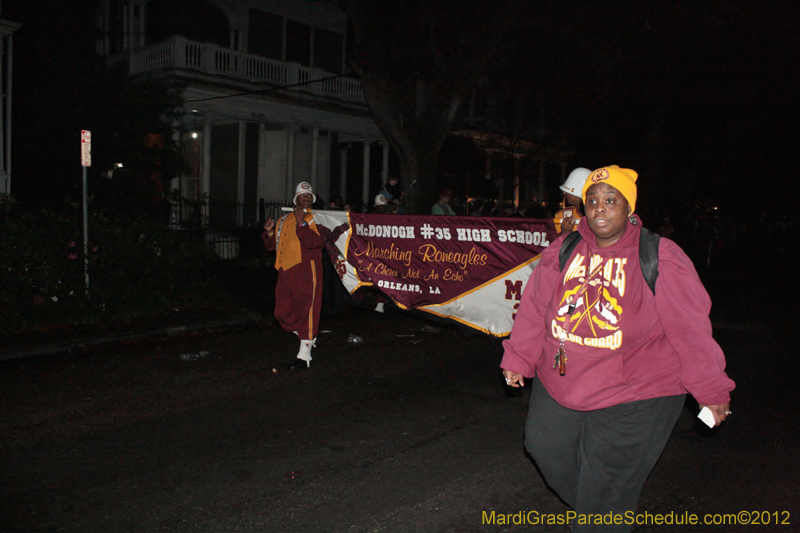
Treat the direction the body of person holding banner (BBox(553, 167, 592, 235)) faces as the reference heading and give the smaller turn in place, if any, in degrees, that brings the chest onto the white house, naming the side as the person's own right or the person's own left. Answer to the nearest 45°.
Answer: approximately 90° to the person's own right

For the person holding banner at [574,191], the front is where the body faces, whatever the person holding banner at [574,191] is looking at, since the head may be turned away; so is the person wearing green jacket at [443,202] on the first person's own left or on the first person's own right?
on the first person's own right

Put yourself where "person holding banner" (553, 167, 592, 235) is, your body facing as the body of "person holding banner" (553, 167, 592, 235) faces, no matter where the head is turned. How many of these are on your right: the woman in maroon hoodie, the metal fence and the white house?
2

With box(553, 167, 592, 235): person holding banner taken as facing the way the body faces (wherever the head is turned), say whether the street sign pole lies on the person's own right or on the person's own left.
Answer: on the person's own right

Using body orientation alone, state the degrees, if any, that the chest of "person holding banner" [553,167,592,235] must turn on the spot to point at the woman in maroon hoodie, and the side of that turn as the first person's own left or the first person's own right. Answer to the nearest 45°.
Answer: approximately 45° to the first person's own left

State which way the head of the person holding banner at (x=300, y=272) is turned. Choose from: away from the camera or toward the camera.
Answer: toward the camera

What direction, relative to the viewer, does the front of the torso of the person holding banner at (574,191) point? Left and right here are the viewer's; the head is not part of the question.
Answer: facing the viewer and to the left of the viewer

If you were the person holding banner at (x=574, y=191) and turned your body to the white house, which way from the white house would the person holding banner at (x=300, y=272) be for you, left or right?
left

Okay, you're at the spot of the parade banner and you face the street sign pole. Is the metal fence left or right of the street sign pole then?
right
